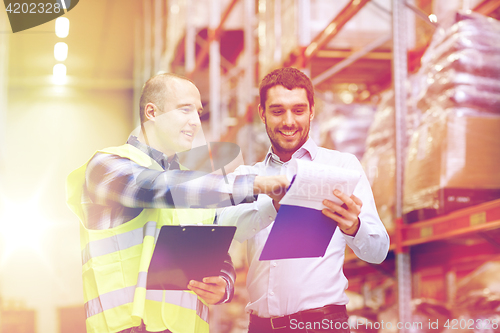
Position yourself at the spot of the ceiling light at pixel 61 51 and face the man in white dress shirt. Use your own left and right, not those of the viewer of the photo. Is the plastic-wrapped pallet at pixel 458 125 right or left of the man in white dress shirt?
left

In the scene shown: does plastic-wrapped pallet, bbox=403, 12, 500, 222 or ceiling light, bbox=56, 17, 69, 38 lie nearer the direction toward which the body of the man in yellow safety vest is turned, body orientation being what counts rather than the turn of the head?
the plastic-wrapped pallet

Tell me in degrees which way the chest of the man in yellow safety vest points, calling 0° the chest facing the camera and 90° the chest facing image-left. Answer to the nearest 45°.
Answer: approximately 315°

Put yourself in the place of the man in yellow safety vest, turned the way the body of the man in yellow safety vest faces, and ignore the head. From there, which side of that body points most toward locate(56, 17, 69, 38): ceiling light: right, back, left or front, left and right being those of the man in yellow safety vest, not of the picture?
back

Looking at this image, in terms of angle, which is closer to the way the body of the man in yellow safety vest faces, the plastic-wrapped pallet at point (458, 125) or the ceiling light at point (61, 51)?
the plastic-wrapped pallet

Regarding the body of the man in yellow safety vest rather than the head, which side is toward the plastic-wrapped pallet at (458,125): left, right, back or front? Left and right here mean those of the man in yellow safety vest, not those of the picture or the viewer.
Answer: left
